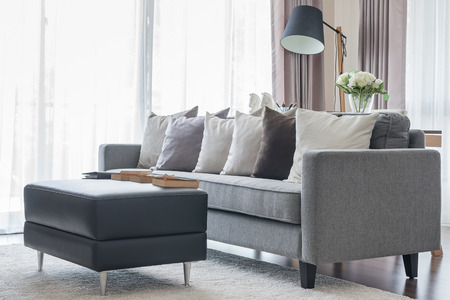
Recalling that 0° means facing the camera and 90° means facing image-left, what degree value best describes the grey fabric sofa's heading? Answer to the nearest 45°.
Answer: approximately 45°

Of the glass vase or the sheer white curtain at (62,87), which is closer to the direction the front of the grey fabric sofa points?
the sheer white curtain

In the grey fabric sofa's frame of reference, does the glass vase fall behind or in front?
behind

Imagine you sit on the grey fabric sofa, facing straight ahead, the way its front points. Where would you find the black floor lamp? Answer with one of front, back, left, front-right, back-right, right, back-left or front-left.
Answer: back-right

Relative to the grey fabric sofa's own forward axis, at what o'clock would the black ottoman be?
The black ottoman is roughly at 1 o'clock from the grey fabric sofa.

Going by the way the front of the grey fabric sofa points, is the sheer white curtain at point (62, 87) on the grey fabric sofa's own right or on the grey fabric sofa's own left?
on the grey fabric sofa's own right

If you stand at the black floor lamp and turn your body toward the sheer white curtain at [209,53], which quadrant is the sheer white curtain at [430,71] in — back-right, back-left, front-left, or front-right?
back-right
